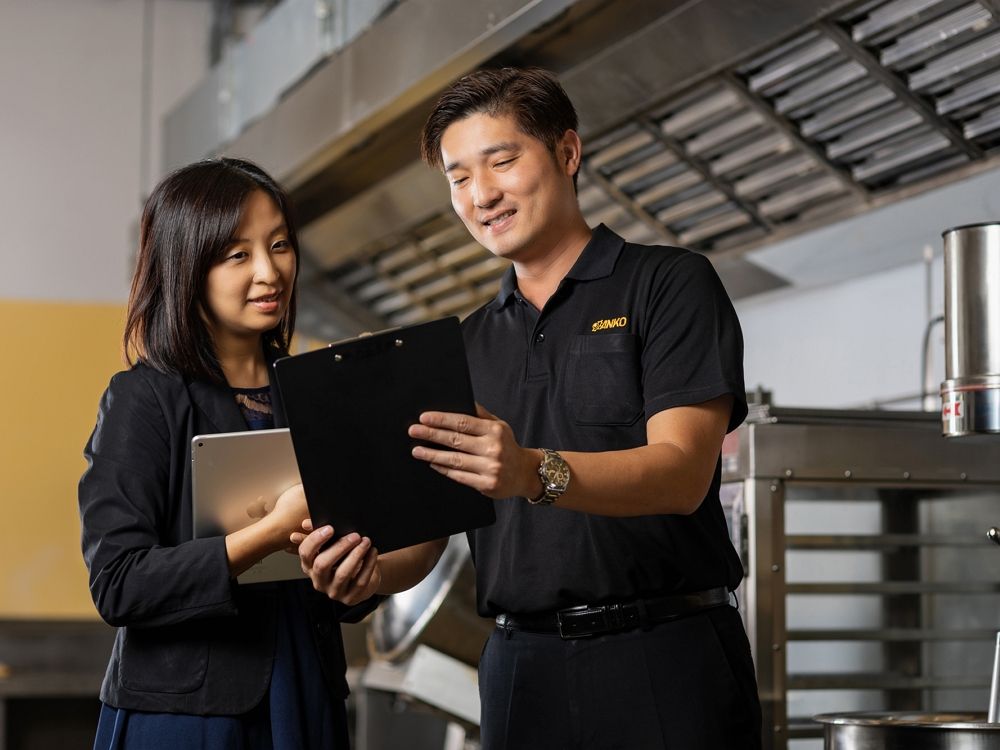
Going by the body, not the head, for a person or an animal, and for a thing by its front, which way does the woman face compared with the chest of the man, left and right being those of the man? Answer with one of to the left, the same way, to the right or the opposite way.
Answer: to the left

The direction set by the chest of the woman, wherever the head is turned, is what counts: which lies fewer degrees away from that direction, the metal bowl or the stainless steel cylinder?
the stainless steel cylinder

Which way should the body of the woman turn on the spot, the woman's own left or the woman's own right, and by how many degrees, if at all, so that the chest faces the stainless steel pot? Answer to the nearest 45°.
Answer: approximately 45° to the woman's own left

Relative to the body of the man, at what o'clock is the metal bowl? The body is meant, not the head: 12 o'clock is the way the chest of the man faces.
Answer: The metal bowl is roughly at 4 o'clock from the man.

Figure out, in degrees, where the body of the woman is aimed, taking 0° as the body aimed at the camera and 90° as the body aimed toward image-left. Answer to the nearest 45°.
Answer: approximately 315°

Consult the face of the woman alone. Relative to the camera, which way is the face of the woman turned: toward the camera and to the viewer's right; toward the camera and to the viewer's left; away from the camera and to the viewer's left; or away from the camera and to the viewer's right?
toward the camera and to the viewer's right

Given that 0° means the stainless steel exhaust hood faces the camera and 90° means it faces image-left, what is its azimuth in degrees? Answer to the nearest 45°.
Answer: approximately 45°

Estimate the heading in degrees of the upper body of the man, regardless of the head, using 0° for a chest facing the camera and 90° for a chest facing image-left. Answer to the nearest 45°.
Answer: approximately 45°

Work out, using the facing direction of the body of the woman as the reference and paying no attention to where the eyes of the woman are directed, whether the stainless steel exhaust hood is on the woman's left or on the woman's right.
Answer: on the woman's left
